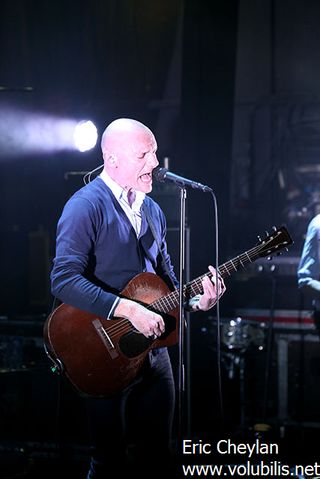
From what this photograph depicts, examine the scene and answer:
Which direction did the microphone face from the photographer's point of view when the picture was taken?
facing to the left of the viewer

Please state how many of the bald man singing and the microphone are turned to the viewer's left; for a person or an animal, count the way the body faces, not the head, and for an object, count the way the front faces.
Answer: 1

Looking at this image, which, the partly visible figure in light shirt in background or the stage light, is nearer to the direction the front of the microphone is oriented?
the stage light

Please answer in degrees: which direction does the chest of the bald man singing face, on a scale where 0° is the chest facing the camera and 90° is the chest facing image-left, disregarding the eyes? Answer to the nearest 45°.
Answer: approximately 315°

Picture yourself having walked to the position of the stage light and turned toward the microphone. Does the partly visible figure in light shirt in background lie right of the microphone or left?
left

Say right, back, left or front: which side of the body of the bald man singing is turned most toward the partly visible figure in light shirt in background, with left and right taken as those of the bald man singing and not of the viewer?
left

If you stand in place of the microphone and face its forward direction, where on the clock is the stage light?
The stage light is roughly at 2 o'clock from the microphone.

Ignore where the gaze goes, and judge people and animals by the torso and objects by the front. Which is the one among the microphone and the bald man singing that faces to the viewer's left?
the microphone
